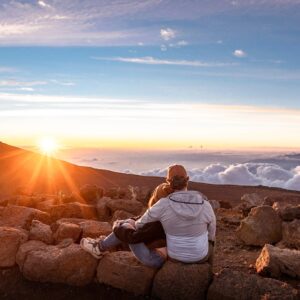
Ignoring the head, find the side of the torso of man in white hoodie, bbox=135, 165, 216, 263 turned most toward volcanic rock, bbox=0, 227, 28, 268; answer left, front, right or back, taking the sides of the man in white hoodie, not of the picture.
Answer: left

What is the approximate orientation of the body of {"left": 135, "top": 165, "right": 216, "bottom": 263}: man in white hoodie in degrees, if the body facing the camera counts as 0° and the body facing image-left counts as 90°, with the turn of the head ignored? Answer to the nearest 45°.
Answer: approximately 180°

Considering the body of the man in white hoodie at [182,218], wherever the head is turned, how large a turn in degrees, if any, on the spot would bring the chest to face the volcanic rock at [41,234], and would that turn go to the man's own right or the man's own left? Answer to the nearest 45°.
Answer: approximately 45° to the man's own left

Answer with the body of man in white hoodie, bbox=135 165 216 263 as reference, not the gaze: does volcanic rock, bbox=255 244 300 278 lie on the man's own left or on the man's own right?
on the man's own right

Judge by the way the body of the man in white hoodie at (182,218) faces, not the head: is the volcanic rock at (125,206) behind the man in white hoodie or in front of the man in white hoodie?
in front

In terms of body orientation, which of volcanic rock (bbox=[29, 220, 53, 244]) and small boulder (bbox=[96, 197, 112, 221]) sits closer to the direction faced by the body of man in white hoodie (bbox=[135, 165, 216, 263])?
the small boulder

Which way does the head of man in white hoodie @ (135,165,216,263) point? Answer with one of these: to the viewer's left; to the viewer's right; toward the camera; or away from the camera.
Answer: away from the camera

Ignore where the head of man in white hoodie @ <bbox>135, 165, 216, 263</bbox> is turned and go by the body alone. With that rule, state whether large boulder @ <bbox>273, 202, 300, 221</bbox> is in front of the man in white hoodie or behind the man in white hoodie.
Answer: in front
